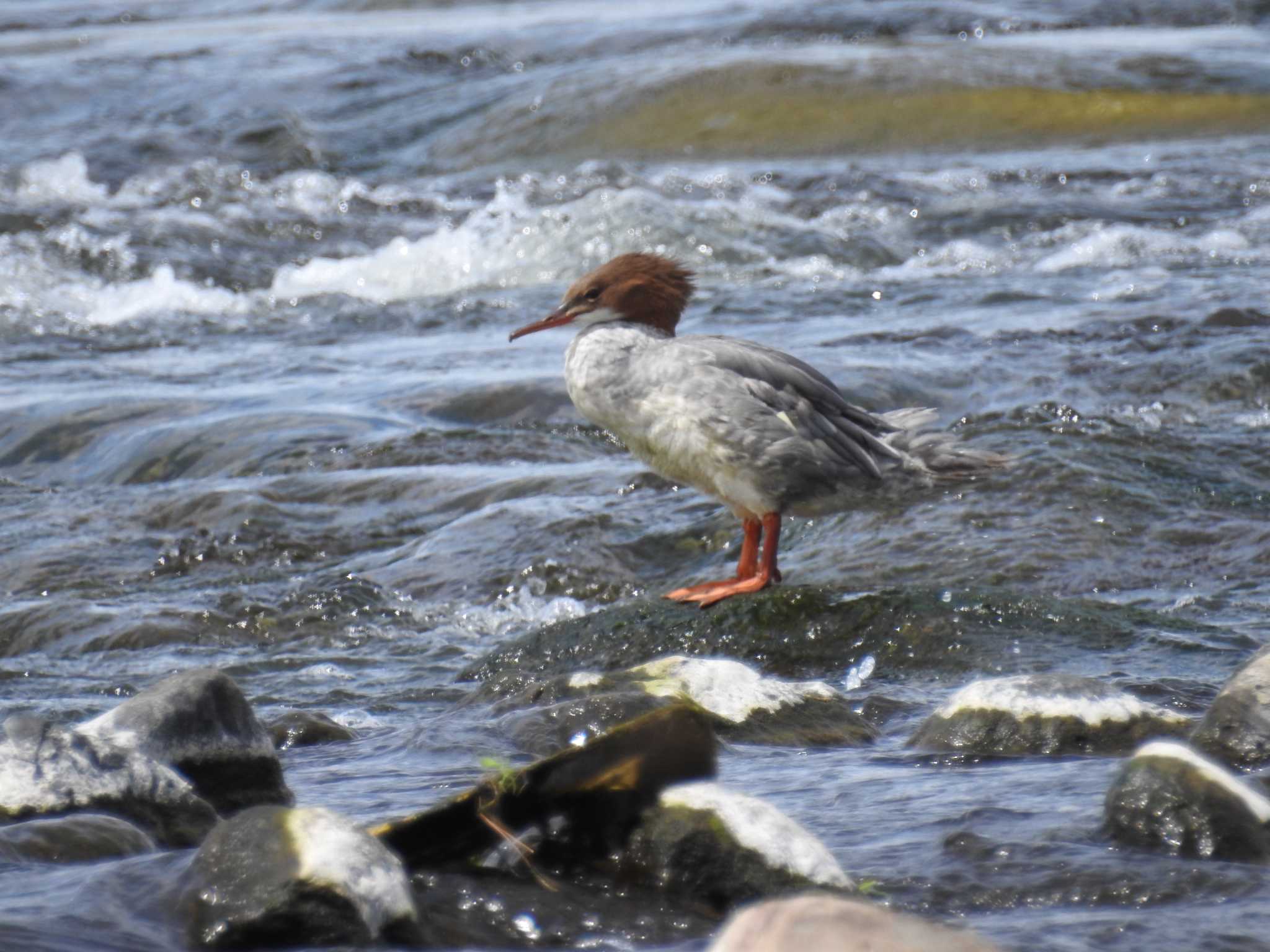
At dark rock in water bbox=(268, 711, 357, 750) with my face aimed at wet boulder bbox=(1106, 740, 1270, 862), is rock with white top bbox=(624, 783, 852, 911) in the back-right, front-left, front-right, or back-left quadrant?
front-right

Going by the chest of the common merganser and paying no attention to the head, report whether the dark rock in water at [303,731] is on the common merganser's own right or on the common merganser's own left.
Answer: on the common merganser's own left

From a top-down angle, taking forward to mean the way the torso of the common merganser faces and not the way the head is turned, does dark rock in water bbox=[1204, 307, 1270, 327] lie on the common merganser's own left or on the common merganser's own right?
on the common merganser's own right

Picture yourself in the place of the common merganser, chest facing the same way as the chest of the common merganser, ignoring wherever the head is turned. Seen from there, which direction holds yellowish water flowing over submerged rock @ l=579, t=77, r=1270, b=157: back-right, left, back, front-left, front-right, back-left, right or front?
right

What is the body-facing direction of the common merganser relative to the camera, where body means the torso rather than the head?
to the viewer's left

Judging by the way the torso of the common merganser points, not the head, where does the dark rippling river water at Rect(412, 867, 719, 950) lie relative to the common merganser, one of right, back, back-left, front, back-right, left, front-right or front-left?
left

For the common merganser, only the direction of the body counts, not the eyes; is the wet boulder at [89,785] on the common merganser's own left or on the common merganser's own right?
on the common merganser's own left

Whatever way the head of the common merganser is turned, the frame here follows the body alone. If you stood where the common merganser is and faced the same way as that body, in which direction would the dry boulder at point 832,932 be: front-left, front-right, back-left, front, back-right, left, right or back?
left

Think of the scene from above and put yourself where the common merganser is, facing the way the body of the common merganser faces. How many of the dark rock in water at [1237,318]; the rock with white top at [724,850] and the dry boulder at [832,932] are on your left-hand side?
2

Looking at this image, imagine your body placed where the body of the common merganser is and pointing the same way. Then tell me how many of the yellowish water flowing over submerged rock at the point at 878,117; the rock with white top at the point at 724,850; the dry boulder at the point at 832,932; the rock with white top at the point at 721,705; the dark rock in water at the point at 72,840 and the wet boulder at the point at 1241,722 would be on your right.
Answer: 1

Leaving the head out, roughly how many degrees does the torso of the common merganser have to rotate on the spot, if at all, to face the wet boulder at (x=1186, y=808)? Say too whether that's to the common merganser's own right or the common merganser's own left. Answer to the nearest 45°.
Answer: approximately 90° to the common merganser's own left

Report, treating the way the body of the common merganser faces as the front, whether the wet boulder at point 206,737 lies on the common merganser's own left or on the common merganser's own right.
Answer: on the common merganser's own left

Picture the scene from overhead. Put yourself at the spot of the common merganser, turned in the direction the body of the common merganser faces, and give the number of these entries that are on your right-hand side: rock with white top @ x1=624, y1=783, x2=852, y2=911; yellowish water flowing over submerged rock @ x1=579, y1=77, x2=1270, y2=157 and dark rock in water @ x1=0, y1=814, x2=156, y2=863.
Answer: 1

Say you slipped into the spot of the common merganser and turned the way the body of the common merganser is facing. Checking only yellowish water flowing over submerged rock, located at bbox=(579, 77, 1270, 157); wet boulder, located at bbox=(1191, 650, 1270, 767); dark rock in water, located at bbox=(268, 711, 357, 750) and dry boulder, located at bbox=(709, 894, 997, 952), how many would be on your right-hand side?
1

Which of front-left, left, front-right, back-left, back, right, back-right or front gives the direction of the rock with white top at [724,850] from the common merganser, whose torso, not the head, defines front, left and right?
left

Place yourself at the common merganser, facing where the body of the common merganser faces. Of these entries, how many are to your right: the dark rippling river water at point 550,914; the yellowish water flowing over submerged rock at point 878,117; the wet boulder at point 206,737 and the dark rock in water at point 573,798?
1

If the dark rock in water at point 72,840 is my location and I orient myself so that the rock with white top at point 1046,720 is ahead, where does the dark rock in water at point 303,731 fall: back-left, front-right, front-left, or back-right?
front-left
